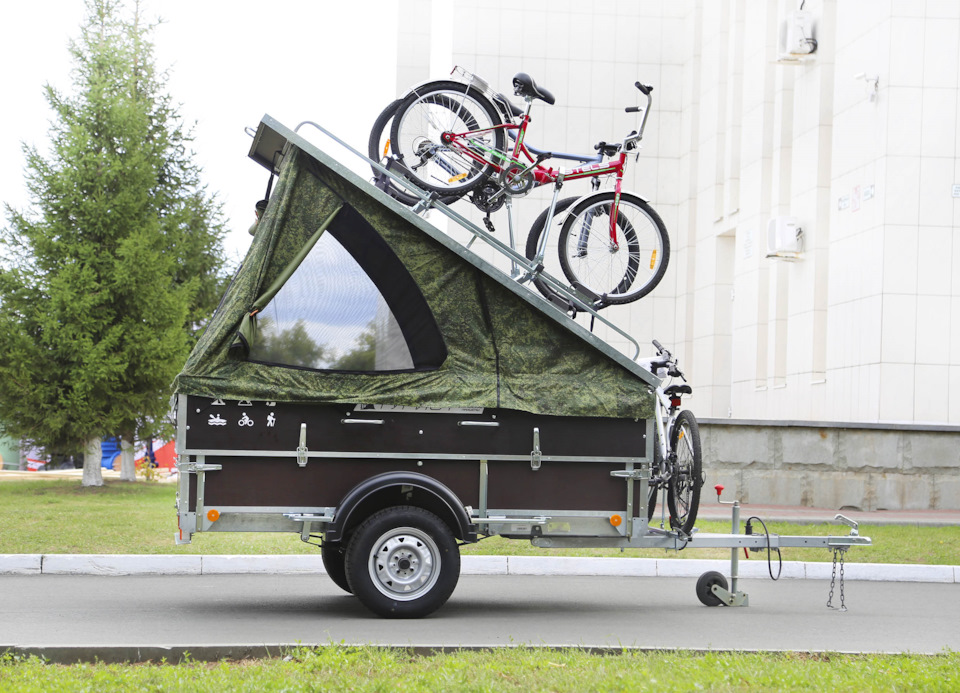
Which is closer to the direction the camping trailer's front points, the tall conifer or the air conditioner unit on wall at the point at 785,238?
the air conditioner unit on wall

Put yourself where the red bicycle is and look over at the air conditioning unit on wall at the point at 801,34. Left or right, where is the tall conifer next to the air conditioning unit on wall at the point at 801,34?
left

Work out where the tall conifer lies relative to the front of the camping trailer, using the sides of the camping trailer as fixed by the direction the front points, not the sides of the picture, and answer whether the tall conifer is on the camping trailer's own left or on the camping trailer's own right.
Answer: on the camping trailer's own left

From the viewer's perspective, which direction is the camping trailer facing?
to the viewer's right

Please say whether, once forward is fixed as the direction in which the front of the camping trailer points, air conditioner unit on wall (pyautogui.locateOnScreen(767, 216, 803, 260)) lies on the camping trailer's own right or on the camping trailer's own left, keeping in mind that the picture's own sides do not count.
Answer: on the camping trailer's own left

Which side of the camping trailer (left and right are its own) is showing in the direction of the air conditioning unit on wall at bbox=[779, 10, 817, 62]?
left
